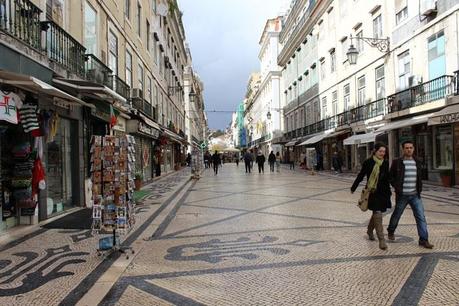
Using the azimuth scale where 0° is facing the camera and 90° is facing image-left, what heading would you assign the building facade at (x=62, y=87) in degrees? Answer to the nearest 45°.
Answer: approximately 315°

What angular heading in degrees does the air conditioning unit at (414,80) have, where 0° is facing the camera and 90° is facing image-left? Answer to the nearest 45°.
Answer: approximately 45°

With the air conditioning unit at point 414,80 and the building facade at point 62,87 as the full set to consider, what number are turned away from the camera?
0

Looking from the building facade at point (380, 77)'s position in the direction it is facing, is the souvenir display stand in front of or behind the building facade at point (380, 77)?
in front

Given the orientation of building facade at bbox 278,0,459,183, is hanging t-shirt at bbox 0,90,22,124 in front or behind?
in front

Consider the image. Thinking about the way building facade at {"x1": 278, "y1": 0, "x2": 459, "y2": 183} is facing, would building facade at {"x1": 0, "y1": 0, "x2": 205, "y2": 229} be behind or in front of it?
in front

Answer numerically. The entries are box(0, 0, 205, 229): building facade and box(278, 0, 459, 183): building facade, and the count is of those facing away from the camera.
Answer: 0
